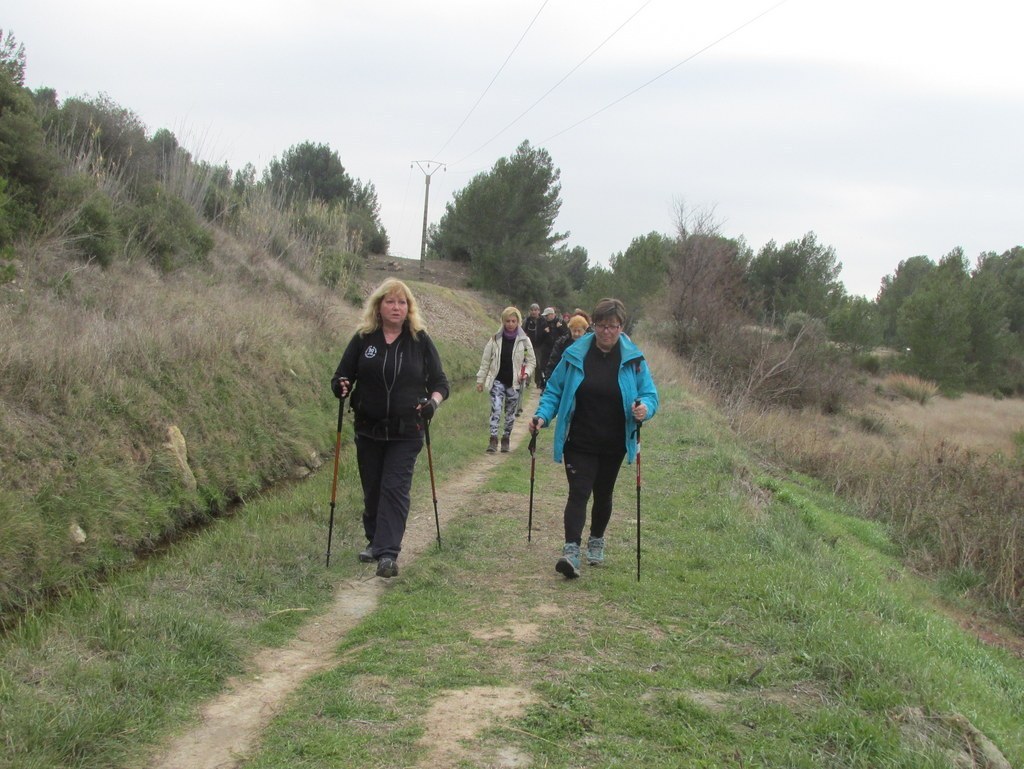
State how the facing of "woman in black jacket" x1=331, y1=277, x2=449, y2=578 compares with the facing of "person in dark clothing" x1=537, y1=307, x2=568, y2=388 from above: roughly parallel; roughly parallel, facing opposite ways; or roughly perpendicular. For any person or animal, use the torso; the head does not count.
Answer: roughly parallel

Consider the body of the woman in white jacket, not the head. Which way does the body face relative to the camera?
toward the camera

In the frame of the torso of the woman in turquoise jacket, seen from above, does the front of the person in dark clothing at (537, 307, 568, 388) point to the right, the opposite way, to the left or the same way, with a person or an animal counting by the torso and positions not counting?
the same way

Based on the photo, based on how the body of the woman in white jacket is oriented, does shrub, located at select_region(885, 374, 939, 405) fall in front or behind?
behind

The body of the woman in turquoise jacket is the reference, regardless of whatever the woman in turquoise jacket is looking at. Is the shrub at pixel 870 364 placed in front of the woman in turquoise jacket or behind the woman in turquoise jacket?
behind

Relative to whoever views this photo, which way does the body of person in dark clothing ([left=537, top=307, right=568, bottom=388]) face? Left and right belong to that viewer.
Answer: facing the viewer

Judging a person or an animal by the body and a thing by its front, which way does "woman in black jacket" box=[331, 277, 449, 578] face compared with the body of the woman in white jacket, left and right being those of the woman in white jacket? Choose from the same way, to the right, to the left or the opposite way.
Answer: the same way

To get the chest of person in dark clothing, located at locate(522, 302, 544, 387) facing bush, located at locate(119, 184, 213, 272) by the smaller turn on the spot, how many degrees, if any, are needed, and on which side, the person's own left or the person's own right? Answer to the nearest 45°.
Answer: approximately 90° to the person's own right

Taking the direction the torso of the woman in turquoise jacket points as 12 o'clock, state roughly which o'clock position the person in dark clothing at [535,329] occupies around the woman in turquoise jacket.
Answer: The person in dark clothing is roughly at 6 o'clock from the woman in turquoise jacket.

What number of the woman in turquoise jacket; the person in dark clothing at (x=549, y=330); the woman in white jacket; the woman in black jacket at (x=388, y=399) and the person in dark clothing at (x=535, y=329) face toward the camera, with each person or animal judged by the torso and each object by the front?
5

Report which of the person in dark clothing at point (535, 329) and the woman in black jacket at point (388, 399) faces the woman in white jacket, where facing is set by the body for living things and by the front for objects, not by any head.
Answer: the person in dark clothing

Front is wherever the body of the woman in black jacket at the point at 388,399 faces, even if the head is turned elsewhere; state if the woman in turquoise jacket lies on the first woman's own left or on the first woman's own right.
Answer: on the first woman's own left

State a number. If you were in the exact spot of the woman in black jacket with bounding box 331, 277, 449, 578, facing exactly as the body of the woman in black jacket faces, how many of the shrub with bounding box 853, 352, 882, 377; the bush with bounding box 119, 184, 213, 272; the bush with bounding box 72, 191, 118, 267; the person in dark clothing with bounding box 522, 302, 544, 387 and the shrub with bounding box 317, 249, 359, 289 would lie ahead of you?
0

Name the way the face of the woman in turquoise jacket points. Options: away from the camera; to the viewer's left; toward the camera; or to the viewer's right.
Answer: toward the camera

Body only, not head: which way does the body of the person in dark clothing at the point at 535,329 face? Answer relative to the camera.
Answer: toward the camera

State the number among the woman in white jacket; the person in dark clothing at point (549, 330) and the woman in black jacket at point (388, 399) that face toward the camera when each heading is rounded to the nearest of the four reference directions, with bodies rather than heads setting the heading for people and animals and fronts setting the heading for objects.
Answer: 3

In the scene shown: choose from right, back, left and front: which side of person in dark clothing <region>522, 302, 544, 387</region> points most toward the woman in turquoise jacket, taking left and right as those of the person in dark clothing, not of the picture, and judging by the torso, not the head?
front

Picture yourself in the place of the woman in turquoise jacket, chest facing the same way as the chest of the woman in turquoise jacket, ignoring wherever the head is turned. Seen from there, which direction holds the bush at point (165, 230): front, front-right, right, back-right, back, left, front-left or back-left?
back-right
